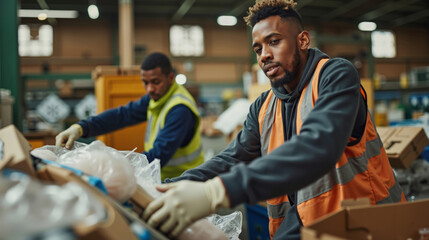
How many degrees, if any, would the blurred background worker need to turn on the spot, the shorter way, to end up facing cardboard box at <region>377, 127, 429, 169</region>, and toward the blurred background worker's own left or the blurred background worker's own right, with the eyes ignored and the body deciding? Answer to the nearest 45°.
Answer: approximately 135° to the blurred background worker's own left

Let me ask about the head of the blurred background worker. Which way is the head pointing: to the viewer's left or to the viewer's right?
to the viewer's left

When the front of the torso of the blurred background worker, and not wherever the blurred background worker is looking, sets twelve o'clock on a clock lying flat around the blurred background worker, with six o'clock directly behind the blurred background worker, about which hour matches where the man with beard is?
The man with beard is roughly at 10 o'clock from the blurred background worker.

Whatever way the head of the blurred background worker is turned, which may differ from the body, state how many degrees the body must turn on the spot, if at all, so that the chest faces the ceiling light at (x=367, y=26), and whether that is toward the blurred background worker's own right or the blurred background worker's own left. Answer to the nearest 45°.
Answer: approximately 180°

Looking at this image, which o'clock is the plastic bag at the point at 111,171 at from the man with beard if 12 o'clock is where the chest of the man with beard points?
The plastic bag is roughly at 12 o'clock from the man with beard.

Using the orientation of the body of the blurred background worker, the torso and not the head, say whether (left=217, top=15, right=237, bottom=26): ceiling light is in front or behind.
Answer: behind

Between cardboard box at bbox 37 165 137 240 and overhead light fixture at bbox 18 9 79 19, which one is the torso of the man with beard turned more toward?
the cardboard box

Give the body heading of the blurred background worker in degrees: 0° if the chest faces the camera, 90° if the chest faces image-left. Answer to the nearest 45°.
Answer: approximately 45°
